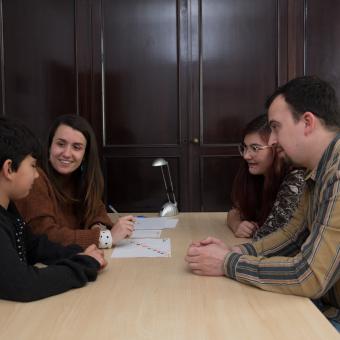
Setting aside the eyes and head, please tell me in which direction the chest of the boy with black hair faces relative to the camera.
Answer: to the viewer's right

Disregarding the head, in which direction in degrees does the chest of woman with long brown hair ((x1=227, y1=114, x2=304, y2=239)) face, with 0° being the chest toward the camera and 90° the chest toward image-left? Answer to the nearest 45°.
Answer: approximately 45°

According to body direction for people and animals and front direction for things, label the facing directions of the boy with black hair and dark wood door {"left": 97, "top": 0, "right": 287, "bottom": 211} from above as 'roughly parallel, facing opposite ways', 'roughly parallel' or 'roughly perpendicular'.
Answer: roughly perpendicular

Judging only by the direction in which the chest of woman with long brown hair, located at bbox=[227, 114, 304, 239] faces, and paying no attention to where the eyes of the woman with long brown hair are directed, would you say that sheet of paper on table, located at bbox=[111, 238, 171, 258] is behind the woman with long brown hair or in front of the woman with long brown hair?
in front

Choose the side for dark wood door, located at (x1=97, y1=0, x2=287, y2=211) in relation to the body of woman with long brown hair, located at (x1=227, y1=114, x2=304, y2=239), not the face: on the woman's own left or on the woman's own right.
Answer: on the woman's own right

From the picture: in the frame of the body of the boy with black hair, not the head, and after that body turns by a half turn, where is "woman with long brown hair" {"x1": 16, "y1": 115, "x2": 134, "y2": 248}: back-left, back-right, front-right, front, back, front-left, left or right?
right

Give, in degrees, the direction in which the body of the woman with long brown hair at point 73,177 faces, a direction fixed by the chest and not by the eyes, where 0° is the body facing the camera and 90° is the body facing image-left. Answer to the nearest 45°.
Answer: approximately 315°

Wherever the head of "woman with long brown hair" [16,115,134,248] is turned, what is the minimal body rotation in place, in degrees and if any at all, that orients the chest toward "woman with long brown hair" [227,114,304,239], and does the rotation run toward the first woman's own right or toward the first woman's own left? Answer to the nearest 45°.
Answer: approximately 45° to the first woman's own left
